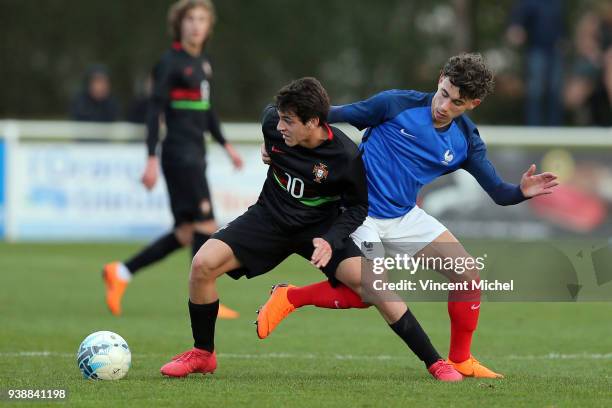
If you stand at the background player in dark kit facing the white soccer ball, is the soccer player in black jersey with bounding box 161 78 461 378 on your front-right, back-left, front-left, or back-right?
front-left

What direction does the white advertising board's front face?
toward the camera

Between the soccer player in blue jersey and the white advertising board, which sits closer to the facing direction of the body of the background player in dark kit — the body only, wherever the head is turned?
the soccer player in blue jersey

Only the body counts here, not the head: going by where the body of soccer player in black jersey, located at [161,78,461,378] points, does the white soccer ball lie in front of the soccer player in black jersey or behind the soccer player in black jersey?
in front

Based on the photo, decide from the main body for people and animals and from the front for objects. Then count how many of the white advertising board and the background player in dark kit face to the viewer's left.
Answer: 0

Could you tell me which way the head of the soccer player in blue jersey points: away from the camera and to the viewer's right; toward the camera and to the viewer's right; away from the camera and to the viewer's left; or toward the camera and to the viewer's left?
toward the camera and to the viewer's left

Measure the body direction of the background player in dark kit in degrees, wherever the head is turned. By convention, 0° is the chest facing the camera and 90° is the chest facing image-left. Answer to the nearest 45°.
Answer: approximately 315°

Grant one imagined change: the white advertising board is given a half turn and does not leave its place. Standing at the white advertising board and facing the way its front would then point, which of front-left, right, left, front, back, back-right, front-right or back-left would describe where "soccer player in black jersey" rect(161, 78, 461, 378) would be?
back

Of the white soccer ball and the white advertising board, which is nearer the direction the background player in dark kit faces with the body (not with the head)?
the white soccer ball

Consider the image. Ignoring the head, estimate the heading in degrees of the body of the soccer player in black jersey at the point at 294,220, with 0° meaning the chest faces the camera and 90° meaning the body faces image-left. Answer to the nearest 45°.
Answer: approximately 45°

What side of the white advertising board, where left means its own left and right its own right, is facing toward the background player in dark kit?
front

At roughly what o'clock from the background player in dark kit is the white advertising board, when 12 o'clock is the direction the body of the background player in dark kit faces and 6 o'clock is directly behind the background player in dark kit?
The white advertising board is roughly at 7 o'clock from the background player in dark kit.
